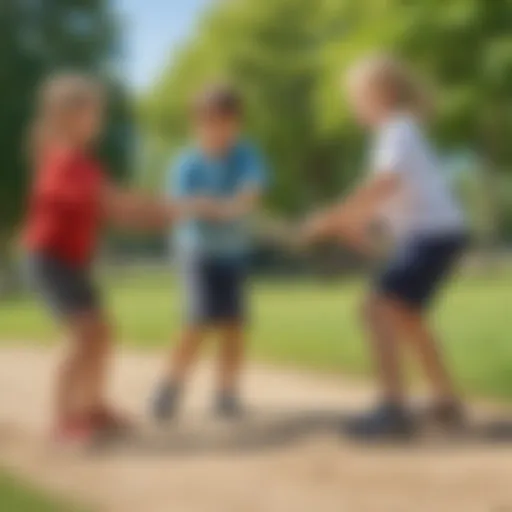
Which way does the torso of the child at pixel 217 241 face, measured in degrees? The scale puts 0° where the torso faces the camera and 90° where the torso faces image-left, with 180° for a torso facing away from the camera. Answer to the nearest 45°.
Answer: approximately 0°

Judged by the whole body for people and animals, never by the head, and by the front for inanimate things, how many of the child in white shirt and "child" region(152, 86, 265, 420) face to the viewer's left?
1

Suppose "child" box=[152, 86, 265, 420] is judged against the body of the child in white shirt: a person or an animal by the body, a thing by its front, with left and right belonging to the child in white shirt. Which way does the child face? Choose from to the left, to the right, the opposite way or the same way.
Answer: to the left

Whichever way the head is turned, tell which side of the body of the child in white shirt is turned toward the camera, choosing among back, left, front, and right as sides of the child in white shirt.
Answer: left
